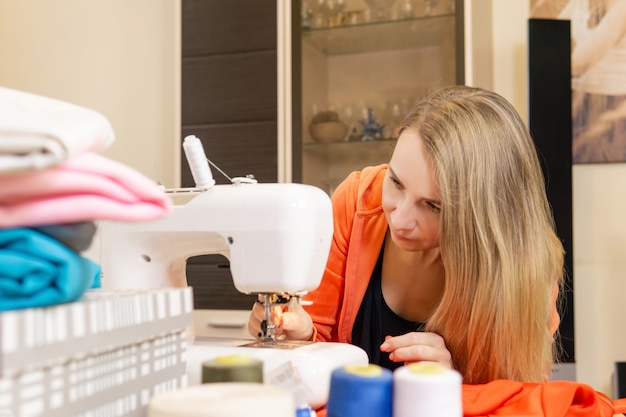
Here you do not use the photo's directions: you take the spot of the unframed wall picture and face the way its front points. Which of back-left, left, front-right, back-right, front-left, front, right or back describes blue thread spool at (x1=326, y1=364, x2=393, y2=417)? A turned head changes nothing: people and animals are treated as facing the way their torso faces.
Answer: front

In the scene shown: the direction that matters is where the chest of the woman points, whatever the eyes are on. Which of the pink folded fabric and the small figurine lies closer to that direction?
the pink folded fabric

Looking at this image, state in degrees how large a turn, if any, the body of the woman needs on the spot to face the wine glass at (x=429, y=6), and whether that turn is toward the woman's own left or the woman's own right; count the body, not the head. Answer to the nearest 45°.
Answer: approximately 135° to the woman's own right

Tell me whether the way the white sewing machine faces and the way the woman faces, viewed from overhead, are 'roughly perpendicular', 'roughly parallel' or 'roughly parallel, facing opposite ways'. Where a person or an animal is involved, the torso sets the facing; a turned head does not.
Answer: roughly parallel, facing opposite ways

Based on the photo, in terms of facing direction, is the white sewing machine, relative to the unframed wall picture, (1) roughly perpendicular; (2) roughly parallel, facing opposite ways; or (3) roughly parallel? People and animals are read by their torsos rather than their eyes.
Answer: roughly parallel, facing opposite ways

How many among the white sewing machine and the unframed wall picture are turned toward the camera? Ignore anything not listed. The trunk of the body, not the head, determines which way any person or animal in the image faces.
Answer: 1

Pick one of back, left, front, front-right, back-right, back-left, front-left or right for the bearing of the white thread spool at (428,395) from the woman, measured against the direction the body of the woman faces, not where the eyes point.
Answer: front-left

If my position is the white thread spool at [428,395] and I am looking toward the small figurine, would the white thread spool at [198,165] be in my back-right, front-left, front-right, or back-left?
front-left

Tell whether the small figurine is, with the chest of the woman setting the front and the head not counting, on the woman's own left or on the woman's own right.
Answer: on the woman's own right

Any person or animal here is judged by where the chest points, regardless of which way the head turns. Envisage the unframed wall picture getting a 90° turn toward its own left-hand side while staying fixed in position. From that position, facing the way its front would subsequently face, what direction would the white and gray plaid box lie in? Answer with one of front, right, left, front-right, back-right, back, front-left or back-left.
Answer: right

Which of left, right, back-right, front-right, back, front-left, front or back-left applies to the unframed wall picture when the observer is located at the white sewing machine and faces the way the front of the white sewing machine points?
front

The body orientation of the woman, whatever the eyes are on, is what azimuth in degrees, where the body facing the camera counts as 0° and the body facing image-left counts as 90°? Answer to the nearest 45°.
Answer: approximately 45°

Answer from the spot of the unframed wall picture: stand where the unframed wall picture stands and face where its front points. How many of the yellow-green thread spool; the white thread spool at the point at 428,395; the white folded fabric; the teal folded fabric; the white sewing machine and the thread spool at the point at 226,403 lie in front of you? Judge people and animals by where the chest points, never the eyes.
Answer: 6

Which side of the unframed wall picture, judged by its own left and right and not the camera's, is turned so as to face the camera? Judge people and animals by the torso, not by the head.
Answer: front

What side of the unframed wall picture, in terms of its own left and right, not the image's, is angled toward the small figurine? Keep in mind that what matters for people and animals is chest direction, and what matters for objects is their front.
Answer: right

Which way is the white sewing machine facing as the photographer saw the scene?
facing away from the viewer and to the right of the viewer
